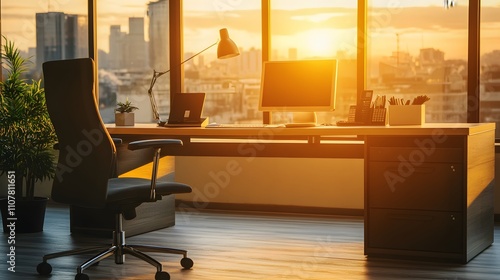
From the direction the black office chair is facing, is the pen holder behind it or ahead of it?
ahead

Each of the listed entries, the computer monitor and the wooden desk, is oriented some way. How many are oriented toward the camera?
2

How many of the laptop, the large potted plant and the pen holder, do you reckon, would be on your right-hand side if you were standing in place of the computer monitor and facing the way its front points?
2

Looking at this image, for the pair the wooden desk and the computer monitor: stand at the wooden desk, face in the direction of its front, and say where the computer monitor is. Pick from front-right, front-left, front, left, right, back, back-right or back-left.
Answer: back-right

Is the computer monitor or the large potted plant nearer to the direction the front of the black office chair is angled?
the computer monitor

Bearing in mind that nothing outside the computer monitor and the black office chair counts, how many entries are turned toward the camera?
1

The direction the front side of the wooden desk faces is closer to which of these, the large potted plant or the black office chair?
the black office chair

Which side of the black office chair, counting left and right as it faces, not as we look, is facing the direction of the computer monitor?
front

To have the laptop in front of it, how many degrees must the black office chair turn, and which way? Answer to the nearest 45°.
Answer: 0° — it already faces it

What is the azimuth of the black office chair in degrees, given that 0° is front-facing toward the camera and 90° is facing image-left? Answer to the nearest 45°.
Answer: approximately 225°
